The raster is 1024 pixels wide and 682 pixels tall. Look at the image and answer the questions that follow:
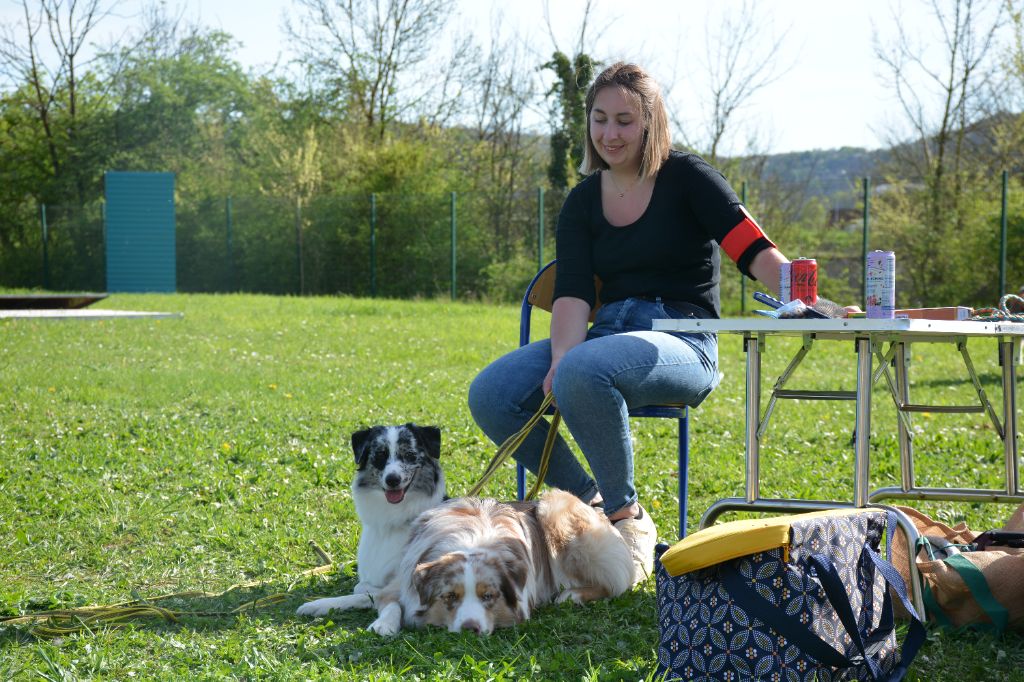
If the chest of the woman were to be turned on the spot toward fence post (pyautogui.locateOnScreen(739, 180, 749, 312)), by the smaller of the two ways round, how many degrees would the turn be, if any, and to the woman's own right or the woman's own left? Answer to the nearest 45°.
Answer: approximately 135° to the woman's own right

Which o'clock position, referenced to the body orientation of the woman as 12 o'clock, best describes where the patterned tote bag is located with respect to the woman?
The patterned tote bag is roughly at 10 o'clock from the woman.

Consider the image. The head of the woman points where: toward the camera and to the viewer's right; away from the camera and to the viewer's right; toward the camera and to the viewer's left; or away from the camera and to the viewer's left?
toward the camera and to the viewer's left

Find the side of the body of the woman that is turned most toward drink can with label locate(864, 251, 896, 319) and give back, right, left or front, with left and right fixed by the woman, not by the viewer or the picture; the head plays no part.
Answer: left

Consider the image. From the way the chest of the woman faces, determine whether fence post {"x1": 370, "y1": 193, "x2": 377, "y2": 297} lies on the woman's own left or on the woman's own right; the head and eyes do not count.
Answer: on the woman's own right

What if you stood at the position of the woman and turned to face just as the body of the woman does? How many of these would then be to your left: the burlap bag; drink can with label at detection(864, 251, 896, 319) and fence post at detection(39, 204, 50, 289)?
2

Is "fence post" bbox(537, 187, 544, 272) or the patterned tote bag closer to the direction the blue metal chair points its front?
the patterned tote bag

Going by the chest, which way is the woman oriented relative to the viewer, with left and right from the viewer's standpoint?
facing the viewer and to the left of the viewer

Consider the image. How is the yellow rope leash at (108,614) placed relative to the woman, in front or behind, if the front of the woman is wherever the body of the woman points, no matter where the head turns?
in front

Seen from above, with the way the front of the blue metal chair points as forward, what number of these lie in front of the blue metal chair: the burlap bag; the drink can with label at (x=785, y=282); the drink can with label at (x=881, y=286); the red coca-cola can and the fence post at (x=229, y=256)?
4

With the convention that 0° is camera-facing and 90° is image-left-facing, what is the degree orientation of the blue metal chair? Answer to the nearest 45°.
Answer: approximately 315°

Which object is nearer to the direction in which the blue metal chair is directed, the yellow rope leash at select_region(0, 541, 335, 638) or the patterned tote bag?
the patterned tote bag
